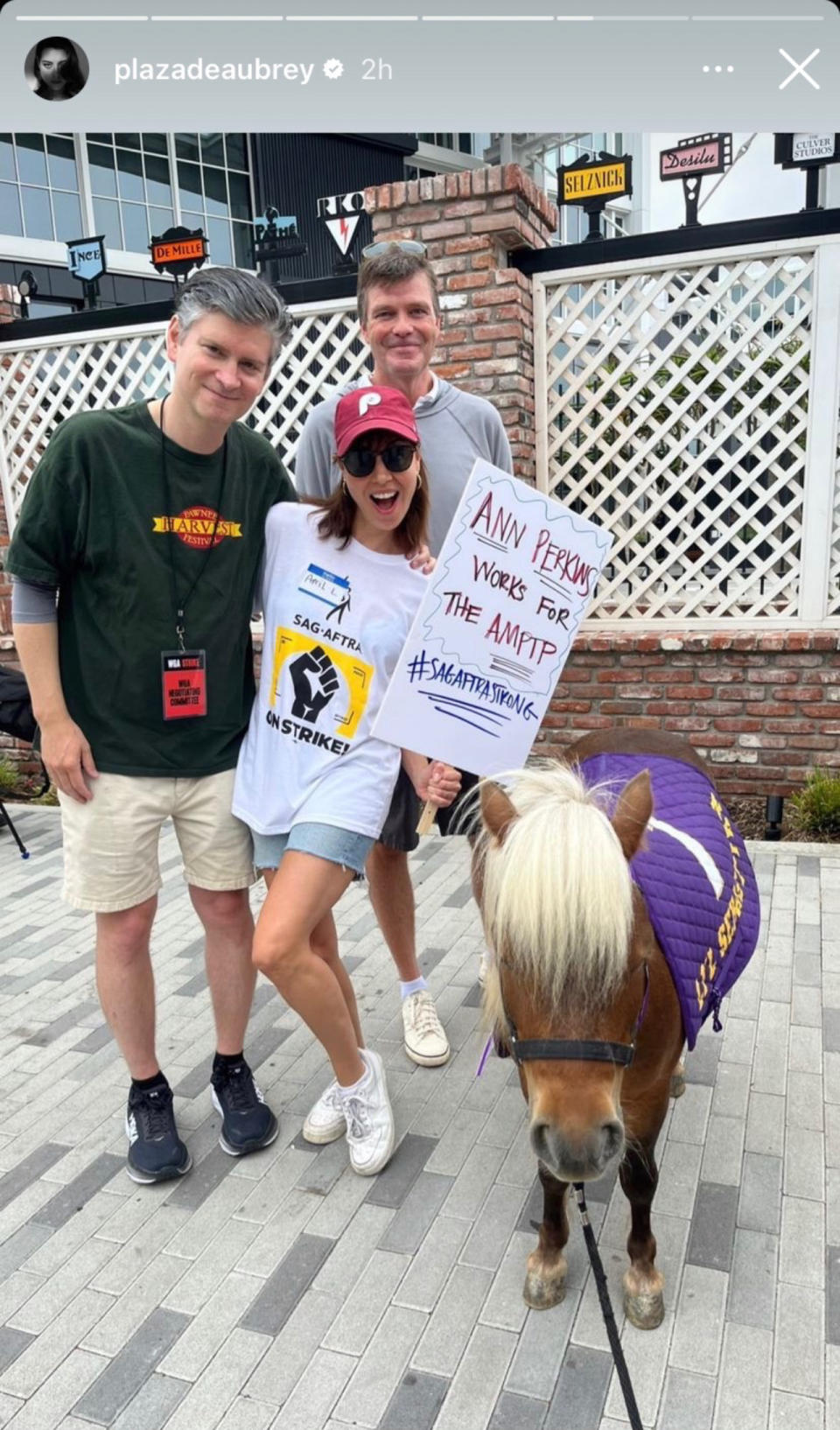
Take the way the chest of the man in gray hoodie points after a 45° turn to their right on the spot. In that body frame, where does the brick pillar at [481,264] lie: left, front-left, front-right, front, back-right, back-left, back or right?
back-right

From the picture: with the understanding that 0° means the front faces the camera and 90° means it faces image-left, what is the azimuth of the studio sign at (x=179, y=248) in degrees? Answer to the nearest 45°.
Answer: approximately 0°

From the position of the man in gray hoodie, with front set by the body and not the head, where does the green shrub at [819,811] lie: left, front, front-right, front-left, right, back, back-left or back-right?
back-left

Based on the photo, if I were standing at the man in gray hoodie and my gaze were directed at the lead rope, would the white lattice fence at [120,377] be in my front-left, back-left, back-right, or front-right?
back-right
